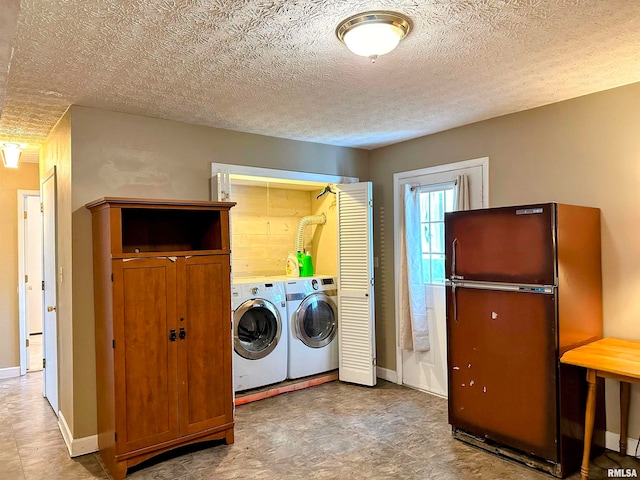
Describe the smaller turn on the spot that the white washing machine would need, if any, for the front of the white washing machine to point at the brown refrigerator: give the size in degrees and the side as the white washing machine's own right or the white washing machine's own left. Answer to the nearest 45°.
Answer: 0° — it already faces it

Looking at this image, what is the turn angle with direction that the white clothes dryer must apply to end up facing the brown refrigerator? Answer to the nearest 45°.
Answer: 0° — it already faces it

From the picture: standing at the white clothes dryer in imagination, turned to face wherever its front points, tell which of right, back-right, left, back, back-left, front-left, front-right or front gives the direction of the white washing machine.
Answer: right

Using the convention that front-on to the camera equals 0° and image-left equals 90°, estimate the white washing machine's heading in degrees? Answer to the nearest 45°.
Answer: approximately 315°

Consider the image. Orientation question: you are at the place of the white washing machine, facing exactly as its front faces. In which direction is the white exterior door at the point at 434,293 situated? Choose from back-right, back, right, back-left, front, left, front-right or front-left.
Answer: front-left

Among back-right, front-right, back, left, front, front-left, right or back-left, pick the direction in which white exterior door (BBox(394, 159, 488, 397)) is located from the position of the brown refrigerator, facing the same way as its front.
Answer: right

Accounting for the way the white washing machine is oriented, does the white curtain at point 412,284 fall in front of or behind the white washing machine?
in front

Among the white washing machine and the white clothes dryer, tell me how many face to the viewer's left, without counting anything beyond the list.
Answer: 0

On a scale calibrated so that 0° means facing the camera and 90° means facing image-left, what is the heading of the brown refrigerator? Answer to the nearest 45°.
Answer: approximately 45°
